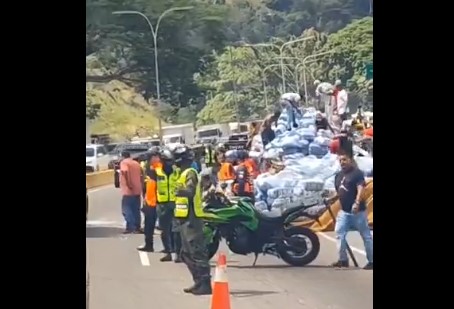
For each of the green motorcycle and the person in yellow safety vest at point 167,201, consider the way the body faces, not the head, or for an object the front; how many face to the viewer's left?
1

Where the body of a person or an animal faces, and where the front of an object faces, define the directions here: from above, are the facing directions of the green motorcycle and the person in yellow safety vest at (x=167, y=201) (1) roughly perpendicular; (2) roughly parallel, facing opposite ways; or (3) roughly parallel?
roughly perpendicular

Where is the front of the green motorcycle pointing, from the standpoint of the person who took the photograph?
facing to the left of the viewer
